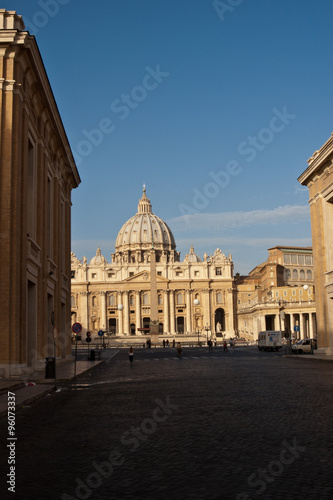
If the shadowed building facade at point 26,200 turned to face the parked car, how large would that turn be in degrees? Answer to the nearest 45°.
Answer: approximately 45° to its left

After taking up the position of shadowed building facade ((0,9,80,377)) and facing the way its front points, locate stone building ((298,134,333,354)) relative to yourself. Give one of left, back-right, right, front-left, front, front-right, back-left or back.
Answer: front-left

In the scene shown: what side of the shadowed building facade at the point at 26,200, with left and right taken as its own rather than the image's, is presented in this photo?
right
